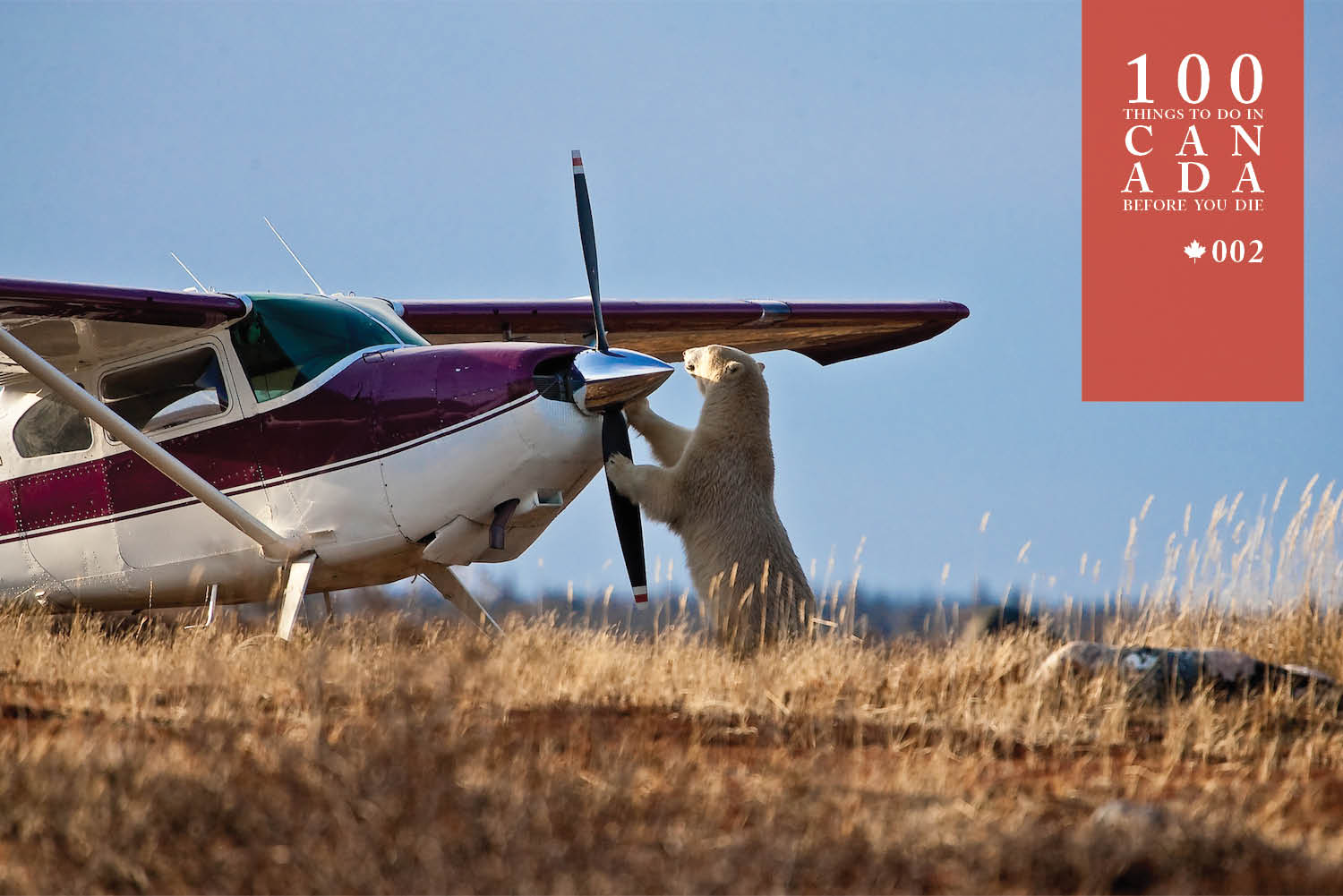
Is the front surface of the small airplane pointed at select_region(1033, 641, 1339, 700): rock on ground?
yes

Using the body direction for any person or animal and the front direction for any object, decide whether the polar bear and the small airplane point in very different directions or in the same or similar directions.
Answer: very different directions

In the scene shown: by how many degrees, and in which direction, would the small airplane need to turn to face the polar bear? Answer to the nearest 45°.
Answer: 0° — it already faces it

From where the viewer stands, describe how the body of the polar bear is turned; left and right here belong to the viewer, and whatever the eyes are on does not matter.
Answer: facing away from the viewer and to the left of the viewer

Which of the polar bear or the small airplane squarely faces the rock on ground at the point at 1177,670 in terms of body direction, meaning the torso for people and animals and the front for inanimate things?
the small airplane

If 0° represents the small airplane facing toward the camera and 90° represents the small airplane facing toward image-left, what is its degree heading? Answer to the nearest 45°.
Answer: approximately 315°

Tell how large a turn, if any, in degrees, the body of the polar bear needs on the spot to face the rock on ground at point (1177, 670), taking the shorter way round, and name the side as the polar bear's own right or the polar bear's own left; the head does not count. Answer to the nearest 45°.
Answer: approximately 180°
